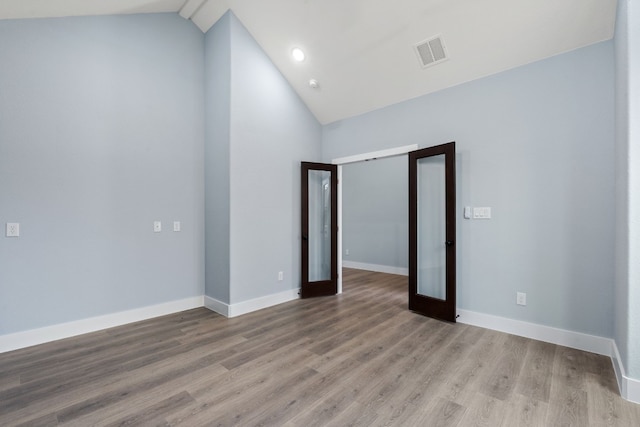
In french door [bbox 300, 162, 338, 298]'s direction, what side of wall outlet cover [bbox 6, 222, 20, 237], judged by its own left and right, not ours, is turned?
left

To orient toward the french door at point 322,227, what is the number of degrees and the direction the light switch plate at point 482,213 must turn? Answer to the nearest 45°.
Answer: approximately 90° to its right

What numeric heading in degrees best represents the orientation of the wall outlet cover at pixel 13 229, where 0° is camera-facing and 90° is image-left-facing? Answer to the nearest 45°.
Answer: approximately 0°

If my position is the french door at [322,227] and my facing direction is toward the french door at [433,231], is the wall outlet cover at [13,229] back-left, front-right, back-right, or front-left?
back-right

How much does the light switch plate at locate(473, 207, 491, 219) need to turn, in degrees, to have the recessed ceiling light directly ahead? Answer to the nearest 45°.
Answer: approximately 90° to its right

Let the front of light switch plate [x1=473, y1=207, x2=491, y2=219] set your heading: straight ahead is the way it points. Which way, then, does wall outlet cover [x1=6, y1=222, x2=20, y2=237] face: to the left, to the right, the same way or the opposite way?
to the left

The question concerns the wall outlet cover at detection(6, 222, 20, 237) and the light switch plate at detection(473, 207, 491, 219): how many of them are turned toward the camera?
2

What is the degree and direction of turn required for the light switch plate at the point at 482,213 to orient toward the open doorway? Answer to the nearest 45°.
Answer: approximately 135° to its right

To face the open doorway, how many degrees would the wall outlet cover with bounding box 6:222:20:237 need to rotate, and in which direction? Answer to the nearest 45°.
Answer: approximately 90° to its left

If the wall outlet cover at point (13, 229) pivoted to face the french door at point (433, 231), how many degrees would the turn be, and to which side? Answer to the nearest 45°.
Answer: approximately 45° to its left

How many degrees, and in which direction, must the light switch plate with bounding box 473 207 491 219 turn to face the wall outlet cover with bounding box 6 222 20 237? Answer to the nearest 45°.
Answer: approximately 45° to its right

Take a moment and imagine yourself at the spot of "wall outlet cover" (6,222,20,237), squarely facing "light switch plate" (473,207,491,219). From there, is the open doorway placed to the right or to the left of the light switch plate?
left
